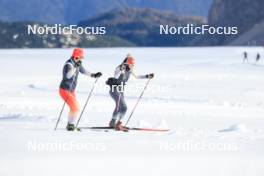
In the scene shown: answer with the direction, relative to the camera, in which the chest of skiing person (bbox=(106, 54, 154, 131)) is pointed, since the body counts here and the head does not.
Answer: to the viewer's right

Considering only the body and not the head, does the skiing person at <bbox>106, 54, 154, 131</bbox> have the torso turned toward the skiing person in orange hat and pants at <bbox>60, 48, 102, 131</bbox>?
no
